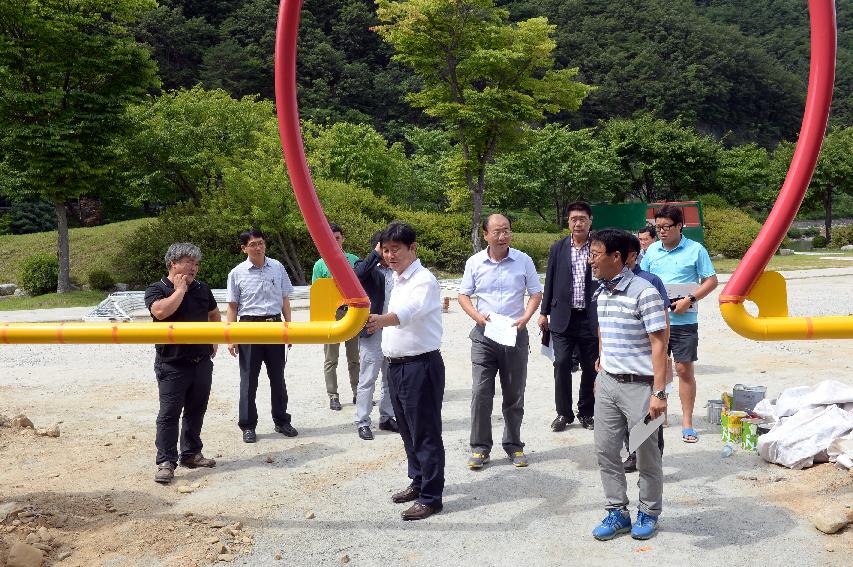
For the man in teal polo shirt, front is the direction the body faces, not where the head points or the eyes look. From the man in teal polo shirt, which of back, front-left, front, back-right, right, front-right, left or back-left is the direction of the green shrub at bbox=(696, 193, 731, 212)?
back-right

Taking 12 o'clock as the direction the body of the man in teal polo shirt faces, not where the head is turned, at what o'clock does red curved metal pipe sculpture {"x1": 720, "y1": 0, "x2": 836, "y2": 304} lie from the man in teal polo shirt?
The red curved metal pipe sculpture is roughly at 10 o'clock from the man in teal polo shirt.

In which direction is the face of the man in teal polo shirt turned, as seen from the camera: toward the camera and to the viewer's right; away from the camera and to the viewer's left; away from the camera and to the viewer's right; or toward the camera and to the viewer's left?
toward the camera and to the viewer's left

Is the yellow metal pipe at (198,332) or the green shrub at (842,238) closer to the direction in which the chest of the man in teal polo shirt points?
the yellow metal pipe

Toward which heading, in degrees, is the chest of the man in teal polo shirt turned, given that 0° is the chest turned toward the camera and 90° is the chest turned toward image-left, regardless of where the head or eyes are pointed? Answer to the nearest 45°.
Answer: approximately 45°

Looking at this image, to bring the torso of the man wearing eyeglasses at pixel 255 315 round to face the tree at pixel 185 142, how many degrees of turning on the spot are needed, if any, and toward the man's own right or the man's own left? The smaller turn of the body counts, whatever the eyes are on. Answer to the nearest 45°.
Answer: approximately 180°

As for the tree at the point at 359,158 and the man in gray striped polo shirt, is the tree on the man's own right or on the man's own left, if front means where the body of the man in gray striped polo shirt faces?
on the man's own right

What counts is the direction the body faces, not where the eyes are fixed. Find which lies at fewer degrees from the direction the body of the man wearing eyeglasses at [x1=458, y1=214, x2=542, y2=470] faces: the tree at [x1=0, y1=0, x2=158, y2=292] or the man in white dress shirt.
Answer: the man in white dress shirt

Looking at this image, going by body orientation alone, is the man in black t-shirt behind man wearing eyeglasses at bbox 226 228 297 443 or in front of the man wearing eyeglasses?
in front

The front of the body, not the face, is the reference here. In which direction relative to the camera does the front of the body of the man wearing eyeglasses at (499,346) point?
toward the camera

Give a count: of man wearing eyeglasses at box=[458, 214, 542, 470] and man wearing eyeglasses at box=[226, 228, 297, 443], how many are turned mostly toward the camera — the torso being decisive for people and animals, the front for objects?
2

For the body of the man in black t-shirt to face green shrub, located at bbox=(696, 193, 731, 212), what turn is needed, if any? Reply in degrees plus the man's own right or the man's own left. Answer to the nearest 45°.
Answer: approximately 90° to the man's own left

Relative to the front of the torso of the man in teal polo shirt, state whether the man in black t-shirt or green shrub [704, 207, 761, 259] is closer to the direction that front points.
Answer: the man in black t-shirt

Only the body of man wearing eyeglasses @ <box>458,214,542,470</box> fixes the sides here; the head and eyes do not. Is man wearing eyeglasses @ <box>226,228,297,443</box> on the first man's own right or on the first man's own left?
on the first man's own right

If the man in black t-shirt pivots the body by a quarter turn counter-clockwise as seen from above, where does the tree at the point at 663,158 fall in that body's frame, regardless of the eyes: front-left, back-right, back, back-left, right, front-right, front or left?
front

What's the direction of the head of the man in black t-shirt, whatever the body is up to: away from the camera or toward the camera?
toward the camera
